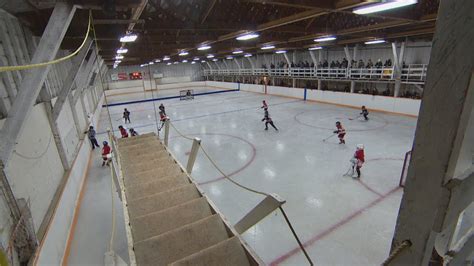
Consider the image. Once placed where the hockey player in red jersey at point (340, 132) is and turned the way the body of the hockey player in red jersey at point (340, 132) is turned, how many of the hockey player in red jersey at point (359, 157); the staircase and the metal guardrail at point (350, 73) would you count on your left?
2

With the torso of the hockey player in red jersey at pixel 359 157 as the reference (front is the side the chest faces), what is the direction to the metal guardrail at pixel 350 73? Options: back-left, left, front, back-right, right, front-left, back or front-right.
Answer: right

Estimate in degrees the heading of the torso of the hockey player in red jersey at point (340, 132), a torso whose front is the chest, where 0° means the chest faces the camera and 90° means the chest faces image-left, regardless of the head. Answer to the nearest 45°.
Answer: approximately 90°

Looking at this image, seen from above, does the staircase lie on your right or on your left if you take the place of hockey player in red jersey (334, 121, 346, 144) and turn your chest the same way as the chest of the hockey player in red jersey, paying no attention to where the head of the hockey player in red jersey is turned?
on your left

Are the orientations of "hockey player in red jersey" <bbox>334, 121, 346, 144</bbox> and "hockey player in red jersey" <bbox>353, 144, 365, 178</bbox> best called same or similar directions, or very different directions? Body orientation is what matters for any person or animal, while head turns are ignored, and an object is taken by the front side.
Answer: same or similar directions

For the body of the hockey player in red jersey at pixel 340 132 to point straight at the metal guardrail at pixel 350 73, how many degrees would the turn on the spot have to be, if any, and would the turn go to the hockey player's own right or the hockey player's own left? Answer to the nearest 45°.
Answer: approximately 90° to the hockey player's own right

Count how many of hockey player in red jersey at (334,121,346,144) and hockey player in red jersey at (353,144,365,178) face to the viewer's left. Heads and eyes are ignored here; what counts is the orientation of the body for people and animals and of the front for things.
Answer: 2

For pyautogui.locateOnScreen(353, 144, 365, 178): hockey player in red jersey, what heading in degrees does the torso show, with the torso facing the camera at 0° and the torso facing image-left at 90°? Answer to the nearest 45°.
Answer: approximately 90°

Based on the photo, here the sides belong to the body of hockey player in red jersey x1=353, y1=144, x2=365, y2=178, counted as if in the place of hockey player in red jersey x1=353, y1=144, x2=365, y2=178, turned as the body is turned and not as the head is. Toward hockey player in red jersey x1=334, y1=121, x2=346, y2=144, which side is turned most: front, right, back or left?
right
